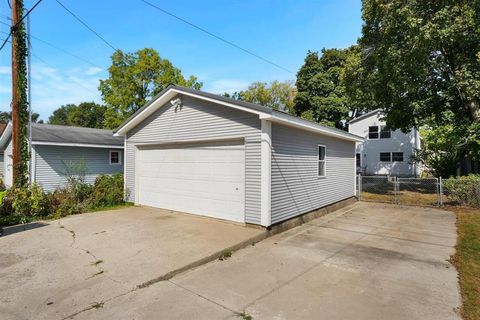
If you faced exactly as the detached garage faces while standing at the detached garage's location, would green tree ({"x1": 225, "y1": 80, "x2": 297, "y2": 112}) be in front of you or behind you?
behind

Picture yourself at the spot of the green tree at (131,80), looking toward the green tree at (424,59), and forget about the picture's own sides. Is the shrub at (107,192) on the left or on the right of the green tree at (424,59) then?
right

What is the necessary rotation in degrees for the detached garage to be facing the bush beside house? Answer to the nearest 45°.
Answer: approximately 45° to its right

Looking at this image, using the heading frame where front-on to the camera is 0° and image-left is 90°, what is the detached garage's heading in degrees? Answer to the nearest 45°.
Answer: approximately 45°

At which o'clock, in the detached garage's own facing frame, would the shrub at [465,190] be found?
The shrub is roughly at 7 o'clock from the detached garage.

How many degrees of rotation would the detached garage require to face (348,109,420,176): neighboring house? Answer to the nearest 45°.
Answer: approximately 180°

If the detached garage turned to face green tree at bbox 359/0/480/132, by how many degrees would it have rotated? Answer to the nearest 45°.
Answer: approximately 180°

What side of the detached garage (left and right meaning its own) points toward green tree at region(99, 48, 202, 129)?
right

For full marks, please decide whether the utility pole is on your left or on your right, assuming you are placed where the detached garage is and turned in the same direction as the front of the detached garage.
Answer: on your right
